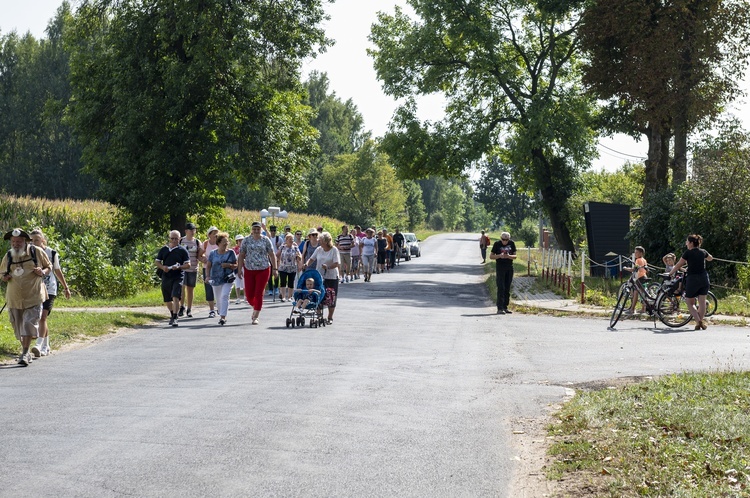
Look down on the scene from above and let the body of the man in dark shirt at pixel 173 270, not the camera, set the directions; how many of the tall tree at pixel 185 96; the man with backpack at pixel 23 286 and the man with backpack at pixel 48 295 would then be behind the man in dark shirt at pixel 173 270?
1

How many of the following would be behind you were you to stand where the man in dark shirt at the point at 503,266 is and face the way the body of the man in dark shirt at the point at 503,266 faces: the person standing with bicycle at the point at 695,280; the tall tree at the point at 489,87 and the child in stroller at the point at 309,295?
1

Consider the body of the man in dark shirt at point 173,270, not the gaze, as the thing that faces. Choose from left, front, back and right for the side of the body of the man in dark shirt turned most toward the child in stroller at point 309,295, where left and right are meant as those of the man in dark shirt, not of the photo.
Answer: left

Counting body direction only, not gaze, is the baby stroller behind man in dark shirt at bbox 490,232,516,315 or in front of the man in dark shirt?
in front

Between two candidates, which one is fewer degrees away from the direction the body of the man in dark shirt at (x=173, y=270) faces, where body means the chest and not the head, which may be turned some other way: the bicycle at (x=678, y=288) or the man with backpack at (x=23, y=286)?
the man with backpack

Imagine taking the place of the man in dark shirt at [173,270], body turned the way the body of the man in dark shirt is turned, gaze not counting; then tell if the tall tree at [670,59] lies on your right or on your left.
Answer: on your left

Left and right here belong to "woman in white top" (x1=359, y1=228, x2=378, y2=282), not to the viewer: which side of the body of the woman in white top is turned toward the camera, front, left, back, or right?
front

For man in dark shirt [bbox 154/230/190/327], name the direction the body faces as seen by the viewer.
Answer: toward the camera

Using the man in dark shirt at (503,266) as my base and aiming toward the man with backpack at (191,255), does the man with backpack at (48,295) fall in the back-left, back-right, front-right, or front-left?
front-left

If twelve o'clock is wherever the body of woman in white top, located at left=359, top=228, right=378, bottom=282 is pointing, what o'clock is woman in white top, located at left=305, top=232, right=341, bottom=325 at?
woman in white top, located at left=305, top=232, right=341, bottom=325 is roughly at 12 o'clock from woman in white top, located at left=359, top=228, right=378, bottom=282.

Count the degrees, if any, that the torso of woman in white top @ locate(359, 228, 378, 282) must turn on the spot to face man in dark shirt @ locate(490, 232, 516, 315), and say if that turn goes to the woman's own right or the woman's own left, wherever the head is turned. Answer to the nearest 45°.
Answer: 0° — they already face them
